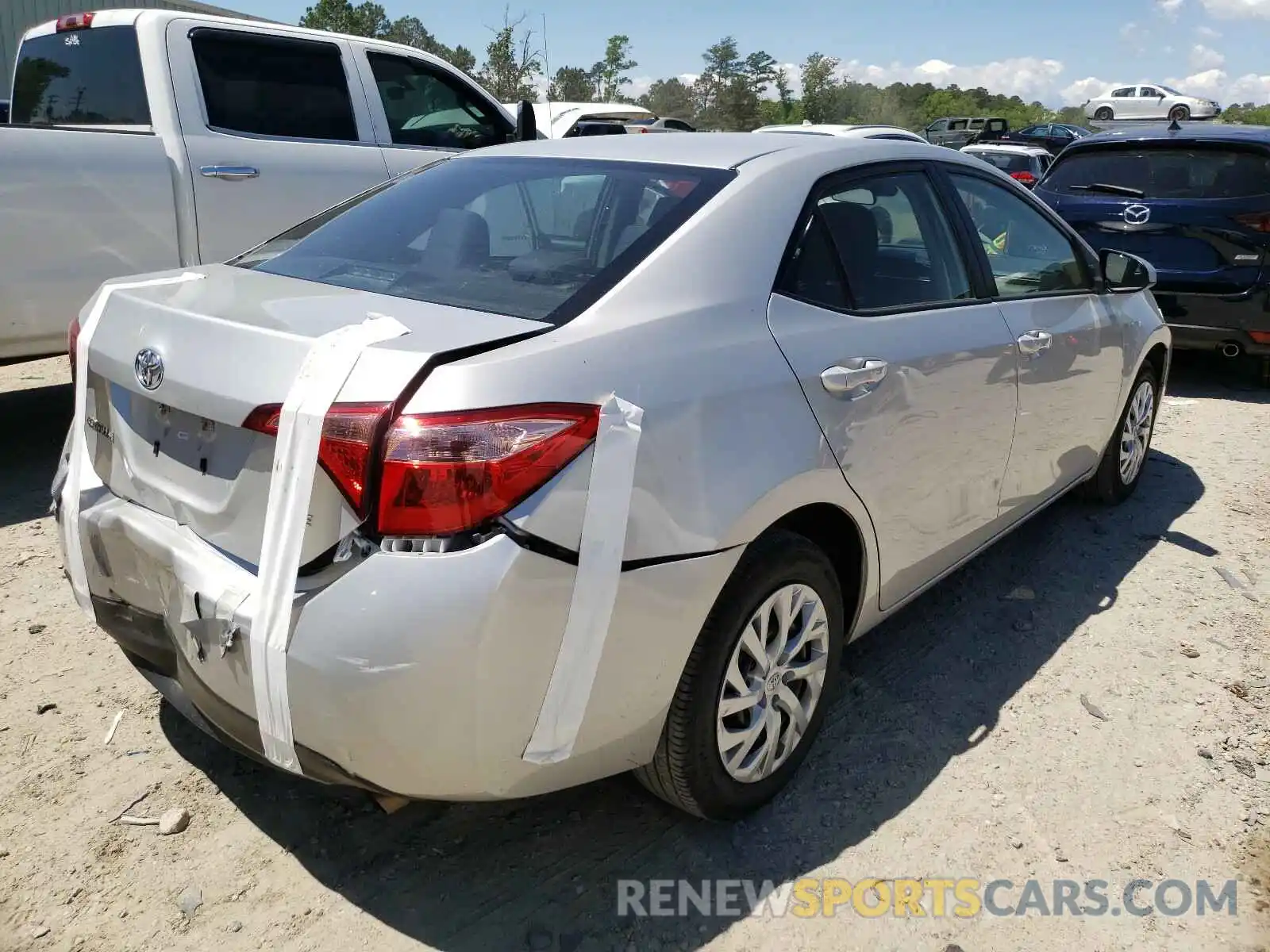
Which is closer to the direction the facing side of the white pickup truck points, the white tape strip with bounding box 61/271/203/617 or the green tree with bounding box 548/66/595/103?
the green tree

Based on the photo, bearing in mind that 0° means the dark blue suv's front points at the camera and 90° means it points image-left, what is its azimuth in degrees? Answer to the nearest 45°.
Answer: approximately 180°

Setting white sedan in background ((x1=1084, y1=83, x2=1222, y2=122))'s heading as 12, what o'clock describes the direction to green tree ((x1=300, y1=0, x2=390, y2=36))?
The green tree is roughly at 6 o'clock from the white sedan in background.

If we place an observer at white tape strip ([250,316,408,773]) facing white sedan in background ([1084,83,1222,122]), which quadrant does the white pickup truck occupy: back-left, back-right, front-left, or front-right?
front-left

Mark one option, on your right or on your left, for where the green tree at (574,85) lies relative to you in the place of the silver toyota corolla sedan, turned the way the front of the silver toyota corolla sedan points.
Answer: on your left

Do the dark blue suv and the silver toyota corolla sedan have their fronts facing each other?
no

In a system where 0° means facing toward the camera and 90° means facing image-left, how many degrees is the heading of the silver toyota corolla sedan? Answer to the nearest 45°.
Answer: approximately 225°

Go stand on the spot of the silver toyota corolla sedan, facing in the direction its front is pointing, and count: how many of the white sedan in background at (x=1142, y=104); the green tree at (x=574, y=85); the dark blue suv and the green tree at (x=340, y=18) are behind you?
0

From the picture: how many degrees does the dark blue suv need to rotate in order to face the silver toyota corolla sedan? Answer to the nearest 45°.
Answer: approximately 180°

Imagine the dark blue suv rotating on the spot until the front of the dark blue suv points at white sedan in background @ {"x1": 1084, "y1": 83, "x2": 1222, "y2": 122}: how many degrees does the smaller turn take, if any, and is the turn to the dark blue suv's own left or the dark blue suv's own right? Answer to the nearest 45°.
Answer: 0° — it already faces it

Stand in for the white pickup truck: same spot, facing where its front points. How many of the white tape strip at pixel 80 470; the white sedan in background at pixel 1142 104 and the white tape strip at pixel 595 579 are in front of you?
1

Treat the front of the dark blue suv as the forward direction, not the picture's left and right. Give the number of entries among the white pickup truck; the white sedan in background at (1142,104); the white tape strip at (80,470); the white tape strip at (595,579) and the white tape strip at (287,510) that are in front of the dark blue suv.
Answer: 1

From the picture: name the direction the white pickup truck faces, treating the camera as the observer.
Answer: facing away from the viewer and to the right of the viewer

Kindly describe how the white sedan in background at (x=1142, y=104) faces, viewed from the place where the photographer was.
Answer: facing the viewer and to the right of the viewer

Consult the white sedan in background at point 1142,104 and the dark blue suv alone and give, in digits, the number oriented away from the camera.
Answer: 1

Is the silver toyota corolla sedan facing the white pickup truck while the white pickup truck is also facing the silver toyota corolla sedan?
no

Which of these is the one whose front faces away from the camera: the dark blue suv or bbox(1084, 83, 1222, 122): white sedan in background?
the dark blue suv

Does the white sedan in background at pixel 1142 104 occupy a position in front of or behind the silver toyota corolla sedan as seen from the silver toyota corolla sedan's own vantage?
in front

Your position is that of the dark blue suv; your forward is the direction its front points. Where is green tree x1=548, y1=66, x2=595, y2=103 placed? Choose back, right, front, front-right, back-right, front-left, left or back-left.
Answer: front-left

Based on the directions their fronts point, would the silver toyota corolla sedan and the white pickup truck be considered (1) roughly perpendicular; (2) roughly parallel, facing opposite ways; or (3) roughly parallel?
roughly parallel
